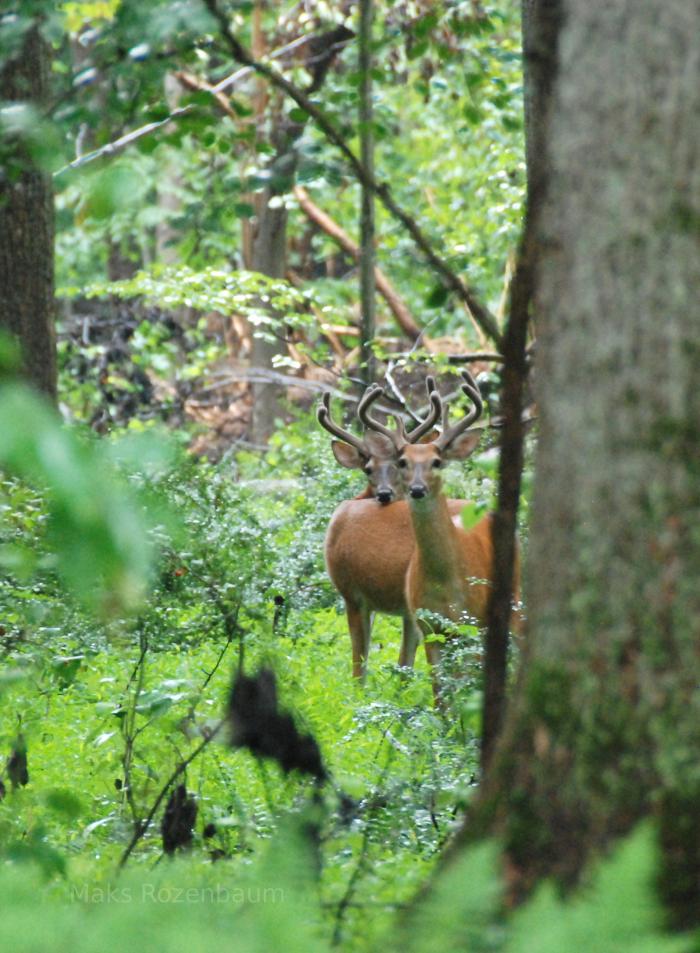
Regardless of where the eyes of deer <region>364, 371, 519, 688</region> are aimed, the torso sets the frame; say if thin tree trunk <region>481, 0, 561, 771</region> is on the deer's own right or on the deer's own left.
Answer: on the deer's own left

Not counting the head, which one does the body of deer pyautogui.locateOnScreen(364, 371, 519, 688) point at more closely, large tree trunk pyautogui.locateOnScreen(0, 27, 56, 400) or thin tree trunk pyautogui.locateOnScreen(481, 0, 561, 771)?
the large tree trunk

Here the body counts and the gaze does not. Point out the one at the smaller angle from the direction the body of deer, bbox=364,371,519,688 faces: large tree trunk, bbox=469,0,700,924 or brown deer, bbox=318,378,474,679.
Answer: the large tree trunk

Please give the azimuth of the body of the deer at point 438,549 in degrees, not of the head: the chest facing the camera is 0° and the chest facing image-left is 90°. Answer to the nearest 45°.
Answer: approximately 45°

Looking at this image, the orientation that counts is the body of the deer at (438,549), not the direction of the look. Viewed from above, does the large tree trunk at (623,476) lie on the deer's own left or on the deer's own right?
on the deer's own left

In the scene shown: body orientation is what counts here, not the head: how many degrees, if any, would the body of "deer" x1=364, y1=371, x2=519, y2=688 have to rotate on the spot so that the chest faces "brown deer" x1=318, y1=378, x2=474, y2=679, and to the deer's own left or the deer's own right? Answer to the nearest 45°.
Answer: approximately 135° to the deer's own right
